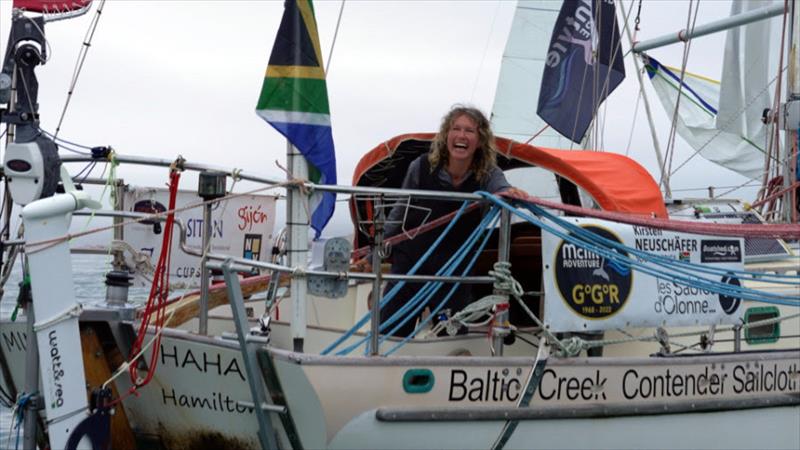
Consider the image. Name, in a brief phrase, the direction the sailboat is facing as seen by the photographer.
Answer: facing away from the viewer and to the right of the viewer
